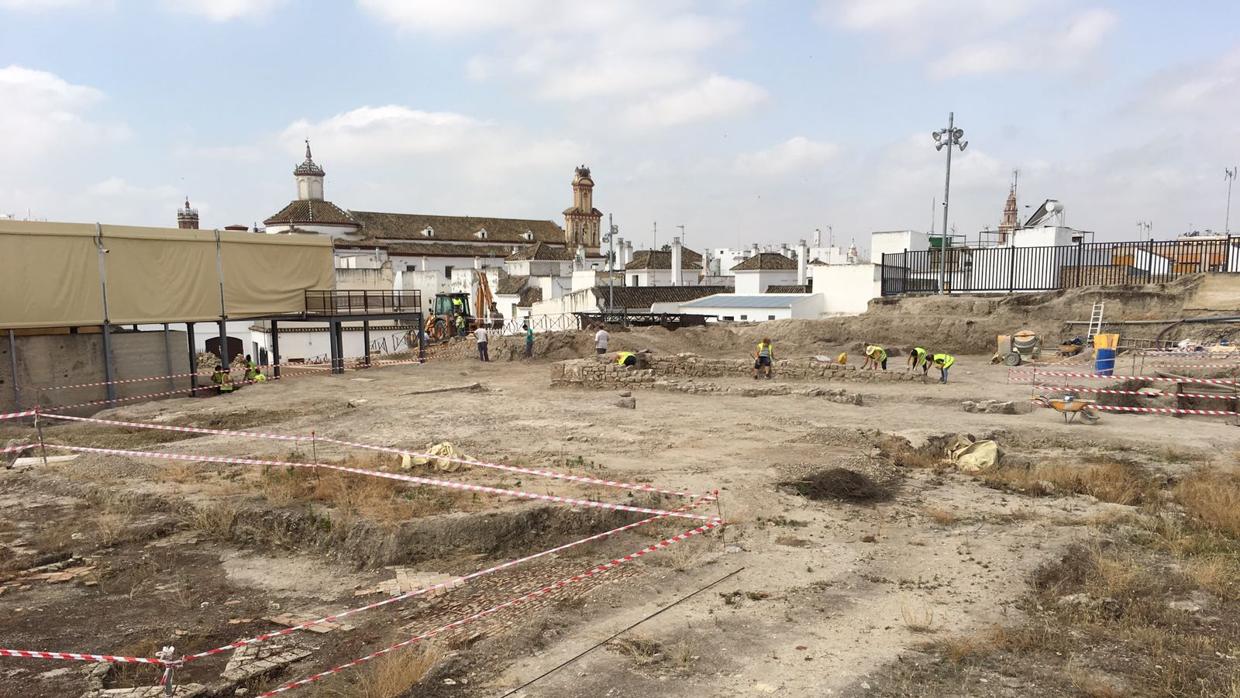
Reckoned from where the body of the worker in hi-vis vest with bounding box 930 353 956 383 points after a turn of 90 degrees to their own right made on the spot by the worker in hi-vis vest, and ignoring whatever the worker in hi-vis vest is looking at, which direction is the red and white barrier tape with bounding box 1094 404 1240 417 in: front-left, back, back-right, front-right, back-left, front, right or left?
back-right

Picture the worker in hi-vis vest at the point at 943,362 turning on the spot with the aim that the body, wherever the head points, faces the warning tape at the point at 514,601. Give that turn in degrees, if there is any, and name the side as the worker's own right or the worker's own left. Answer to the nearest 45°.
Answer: approximately 90° to the worker's own left

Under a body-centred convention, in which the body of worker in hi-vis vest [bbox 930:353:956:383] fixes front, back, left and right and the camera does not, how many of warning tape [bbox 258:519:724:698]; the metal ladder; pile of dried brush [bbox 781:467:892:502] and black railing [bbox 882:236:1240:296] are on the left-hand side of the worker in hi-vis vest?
2

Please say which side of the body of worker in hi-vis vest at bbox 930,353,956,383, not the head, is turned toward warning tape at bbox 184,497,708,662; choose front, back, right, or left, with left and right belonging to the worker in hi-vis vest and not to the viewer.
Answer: left

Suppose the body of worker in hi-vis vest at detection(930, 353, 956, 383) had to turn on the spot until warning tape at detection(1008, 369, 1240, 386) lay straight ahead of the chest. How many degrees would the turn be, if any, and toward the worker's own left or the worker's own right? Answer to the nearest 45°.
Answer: approximately 180°

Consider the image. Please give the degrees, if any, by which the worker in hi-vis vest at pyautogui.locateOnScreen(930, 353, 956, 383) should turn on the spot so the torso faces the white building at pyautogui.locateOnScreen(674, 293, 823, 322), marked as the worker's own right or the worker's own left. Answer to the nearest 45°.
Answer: approximately 45° to the worker's own right

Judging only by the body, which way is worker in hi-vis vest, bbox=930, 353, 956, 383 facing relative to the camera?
to the viewer's left

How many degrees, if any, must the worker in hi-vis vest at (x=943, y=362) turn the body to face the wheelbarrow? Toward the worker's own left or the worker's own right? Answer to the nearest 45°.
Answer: approximately 135° to the worker's own left

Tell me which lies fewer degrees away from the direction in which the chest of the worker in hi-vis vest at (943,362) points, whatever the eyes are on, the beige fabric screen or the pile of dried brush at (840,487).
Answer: the beige fabric screen

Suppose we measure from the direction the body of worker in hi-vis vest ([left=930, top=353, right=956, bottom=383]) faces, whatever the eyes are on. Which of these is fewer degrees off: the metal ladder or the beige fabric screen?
the beige fabric screen
